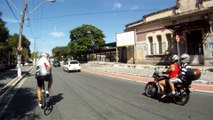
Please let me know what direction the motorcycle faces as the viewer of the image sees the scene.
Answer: facing away from the viewer and to the left of the viewer

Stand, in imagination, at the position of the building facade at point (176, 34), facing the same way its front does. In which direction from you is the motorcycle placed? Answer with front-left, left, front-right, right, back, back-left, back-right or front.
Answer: front-left

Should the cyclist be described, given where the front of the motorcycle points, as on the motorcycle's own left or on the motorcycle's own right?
on the motorcycle's own left

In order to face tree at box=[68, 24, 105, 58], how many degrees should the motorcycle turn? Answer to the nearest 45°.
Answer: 0° — it already faces it

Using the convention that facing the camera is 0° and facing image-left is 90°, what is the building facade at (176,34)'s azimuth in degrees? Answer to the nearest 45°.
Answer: approximately 45°

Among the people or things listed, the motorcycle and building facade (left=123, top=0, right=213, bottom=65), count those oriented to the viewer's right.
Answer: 0

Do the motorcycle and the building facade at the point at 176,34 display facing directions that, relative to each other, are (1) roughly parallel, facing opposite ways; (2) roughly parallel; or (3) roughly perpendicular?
roughly perpendicular

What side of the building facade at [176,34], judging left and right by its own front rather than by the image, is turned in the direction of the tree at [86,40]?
right

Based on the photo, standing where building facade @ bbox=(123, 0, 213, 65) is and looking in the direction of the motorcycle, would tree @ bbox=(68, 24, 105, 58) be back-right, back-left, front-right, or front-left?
back-right
